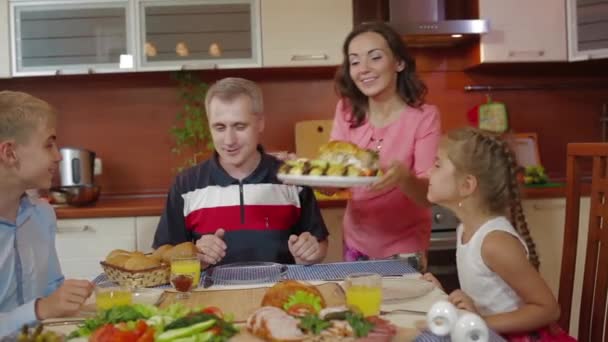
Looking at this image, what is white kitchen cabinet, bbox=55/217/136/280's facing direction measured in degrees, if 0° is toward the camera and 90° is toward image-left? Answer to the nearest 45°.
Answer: approximately 0°

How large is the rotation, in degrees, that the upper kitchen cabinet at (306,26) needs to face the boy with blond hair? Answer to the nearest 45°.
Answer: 0° — it already faces them

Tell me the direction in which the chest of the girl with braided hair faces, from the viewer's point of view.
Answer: to the viewer's left

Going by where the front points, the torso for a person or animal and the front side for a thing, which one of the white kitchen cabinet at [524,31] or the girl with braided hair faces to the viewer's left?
the girl with braided hair
